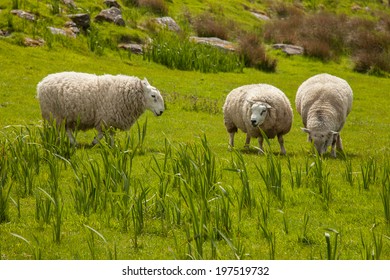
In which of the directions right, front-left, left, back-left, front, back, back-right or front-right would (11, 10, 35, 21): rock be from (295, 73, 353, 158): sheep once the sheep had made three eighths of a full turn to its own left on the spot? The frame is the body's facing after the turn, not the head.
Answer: left

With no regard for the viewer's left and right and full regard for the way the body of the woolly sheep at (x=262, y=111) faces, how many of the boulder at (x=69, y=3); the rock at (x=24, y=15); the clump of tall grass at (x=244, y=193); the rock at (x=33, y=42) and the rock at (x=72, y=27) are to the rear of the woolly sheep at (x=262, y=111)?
4

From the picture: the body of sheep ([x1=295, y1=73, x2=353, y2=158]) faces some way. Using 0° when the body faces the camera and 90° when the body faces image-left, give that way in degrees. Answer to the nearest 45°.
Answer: approximately 0°

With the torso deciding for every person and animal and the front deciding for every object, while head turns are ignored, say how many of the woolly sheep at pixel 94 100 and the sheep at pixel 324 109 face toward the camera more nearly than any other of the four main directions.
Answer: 1

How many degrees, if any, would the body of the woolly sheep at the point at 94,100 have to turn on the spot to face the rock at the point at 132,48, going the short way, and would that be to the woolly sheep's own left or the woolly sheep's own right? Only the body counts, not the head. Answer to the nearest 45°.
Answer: approximately 90° to the woolly sheep's own left

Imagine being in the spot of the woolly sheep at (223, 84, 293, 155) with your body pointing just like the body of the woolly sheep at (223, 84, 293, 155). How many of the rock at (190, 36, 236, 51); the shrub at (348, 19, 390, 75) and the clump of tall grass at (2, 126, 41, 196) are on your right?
1

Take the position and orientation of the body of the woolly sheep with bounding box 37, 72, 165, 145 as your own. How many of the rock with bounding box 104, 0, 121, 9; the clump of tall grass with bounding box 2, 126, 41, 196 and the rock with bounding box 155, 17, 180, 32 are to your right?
1

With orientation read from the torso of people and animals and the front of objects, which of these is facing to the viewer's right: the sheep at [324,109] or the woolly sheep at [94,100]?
the woolly sheep

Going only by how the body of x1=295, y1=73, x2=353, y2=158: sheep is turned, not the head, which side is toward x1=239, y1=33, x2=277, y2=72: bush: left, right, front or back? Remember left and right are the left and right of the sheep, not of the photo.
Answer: back

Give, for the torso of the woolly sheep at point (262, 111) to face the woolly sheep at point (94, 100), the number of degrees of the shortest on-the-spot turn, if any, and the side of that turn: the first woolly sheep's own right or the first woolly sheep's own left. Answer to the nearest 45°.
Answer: approximately 135° to the first woolly sheep's own right

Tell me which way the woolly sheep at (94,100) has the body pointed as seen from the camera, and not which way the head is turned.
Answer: to the viewer's right

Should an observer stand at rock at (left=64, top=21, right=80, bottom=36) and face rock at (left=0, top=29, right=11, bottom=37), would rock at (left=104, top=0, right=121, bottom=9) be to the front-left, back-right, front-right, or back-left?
back-right

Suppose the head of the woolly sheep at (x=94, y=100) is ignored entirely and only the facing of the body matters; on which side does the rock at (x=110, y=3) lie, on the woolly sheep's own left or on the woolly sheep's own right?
on the woolly sheep's own left

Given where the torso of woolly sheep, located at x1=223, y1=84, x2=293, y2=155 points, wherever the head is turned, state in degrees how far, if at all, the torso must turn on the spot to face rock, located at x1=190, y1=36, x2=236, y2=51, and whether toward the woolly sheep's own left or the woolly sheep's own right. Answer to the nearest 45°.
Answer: approximately 135° to the woolly sheep's own left
